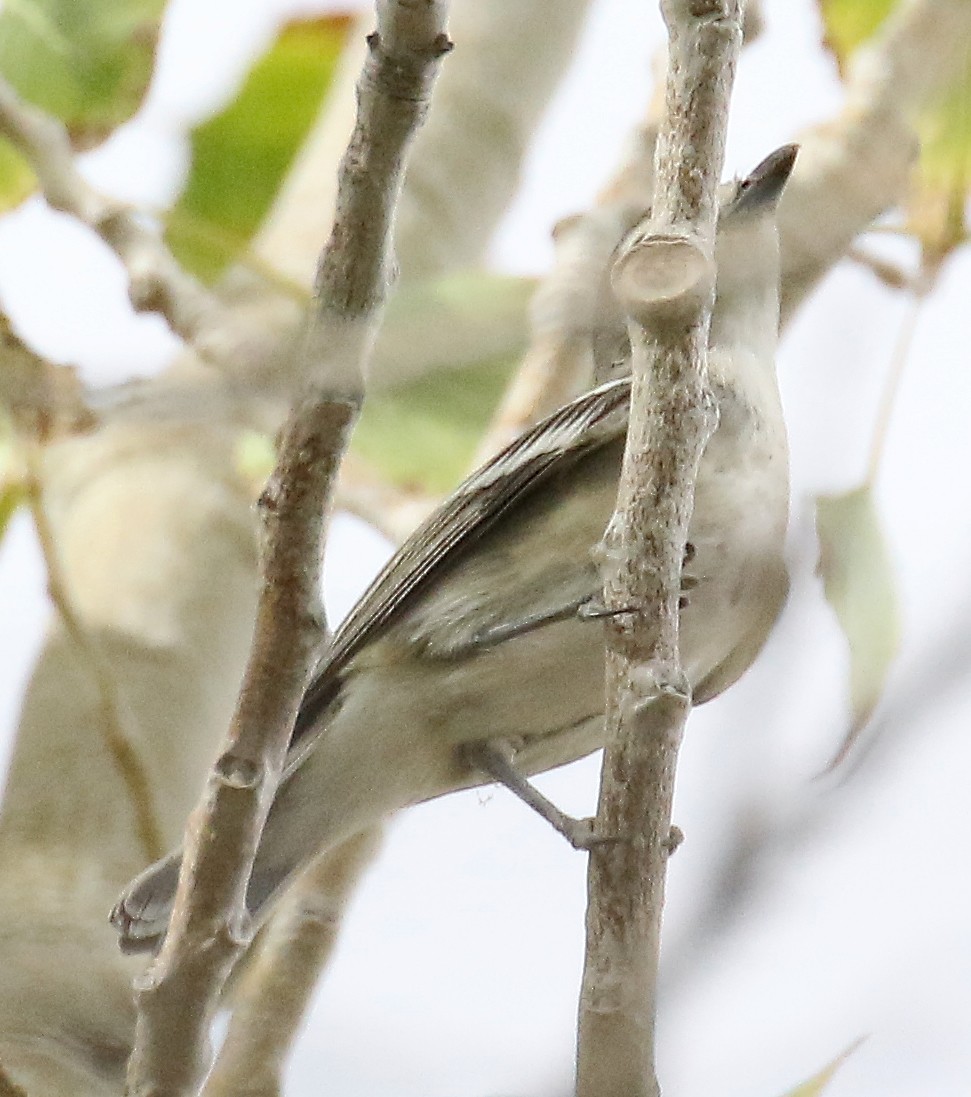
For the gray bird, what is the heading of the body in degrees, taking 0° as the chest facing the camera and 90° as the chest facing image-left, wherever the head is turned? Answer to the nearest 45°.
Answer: approximately 270°

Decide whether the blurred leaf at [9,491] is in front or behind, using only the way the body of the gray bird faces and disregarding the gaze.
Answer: behind

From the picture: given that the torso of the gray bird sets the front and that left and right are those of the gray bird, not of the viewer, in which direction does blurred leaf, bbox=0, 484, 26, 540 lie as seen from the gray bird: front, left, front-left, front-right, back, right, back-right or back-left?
back
